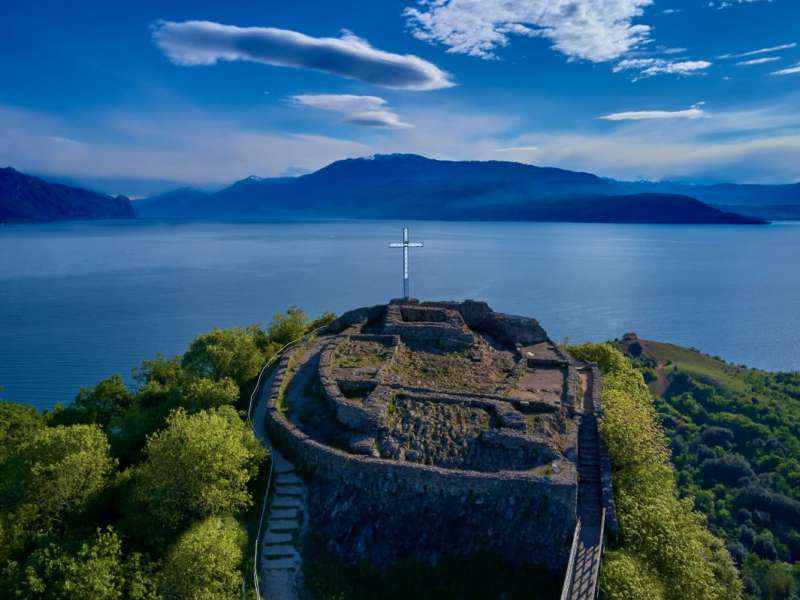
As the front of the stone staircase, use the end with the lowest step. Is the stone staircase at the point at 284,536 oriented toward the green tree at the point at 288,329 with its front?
no

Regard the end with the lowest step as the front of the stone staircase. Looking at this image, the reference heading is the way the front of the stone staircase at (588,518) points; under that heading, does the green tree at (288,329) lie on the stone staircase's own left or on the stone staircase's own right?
on the stone staircase's own right

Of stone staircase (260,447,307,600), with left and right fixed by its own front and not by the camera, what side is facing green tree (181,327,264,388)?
back

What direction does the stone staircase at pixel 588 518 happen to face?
toward the camera

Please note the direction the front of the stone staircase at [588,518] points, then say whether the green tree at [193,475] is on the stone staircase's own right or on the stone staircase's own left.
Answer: on the stone staircase's own right

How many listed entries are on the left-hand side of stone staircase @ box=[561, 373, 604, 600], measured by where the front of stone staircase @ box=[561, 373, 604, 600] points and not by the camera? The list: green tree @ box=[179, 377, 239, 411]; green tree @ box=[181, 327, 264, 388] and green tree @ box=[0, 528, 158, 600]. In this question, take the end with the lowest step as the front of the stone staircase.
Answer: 0

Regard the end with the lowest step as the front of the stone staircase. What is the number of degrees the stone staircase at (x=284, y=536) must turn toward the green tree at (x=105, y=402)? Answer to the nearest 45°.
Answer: approximately 135° to its right

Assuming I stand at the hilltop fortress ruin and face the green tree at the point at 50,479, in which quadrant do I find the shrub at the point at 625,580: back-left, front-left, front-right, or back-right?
back-left

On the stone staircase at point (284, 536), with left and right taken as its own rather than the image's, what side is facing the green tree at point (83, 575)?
right

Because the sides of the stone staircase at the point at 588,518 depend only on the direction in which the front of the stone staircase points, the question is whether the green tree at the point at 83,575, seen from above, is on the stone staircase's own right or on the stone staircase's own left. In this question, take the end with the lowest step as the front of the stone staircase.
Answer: on the stone staircase's own right

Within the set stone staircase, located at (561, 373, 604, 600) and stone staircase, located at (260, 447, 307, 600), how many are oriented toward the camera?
2

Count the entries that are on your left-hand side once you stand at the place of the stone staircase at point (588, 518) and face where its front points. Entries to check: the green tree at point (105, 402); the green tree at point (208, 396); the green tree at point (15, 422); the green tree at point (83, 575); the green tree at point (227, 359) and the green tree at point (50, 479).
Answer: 0

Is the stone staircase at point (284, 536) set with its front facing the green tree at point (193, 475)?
no

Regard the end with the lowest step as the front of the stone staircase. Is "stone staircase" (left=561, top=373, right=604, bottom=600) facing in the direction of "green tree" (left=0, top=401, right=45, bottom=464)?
no

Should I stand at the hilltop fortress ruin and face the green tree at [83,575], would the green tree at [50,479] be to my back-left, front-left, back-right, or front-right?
front-right

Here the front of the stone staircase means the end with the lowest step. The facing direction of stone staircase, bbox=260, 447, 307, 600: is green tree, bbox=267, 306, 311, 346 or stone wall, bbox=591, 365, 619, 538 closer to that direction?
the stone wall

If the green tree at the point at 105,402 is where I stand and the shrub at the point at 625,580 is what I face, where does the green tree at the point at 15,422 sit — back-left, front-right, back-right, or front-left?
back-right

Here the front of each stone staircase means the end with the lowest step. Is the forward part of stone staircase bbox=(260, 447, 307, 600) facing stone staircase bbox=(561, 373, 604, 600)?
no

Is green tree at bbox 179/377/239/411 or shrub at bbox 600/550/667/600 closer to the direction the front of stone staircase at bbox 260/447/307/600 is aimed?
the shrub
